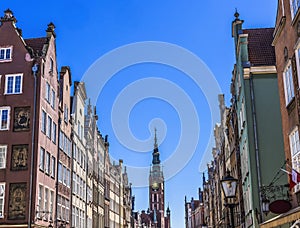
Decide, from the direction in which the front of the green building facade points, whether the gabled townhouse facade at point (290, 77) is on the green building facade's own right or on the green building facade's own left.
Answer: on the green building facade's own left

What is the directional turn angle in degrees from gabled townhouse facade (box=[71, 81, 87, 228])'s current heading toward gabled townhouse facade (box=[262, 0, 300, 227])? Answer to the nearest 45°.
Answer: approximately 90° to its right

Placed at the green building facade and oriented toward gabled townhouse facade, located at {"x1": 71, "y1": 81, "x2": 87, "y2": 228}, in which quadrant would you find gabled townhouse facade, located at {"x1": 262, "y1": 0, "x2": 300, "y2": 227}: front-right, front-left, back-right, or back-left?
back-left

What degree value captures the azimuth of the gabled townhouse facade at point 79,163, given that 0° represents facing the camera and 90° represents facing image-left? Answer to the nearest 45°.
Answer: approximately 270°

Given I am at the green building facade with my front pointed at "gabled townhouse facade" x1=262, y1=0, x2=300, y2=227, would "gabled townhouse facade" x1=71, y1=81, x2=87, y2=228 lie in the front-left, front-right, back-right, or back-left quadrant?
back-right

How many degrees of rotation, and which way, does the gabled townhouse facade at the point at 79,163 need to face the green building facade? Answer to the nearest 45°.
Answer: approximately 45° to its right

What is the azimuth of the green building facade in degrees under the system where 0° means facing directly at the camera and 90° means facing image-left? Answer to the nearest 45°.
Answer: approximately 90°

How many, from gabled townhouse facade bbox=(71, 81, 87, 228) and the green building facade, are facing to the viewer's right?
1

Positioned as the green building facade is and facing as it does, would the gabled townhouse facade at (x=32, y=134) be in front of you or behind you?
in front

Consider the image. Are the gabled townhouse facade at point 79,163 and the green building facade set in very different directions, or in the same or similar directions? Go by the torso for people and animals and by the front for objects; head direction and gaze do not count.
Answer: very different directions
